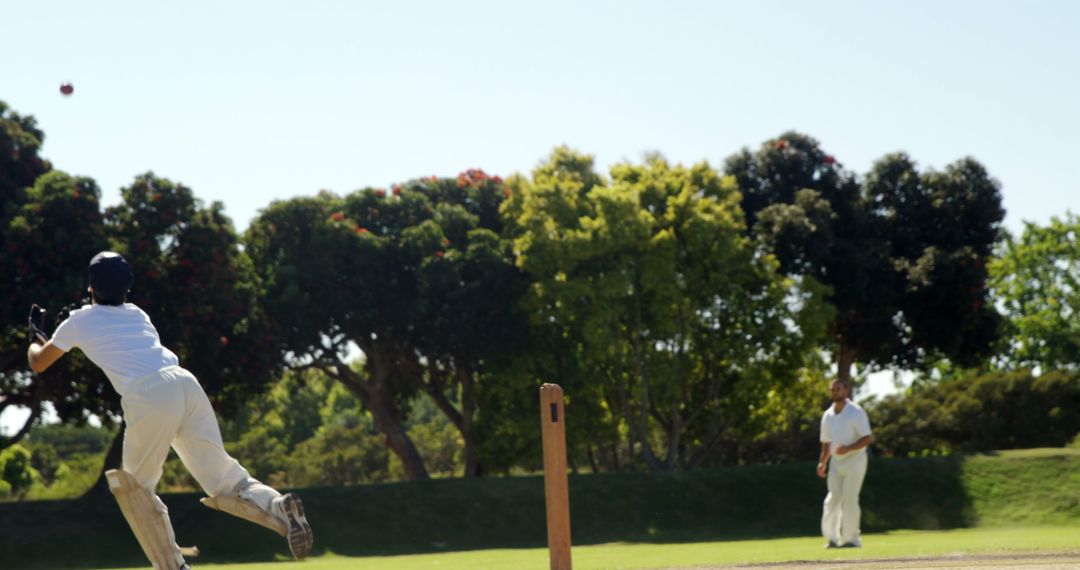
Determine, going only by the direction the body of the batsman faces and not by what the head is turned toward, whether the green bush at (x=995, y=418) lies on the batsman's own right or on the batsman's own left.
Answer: on the batsman's own right

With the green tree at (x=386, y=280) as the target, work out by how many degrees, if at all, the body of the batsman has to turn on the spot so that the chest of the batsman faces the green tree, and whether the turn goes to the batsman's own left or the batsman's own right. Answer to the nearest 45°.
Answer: approximately 45° to the batsman's own right

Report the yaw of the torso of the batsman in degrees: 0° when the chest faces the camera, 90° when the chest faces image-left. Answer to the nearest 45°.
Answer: approximately 135°

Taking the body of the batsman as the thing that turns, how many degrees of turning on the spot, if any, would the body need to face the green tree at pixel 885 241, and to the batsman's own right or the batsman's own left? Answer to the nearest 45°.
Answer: approximately 90° to the batsman's own right

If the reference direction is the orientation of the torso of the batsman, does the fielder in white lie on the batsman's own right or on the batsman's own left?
on the batsman's own right

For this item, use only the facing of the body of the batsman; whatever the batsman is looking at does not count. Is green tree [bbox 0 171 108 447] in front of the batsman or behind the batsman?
in front
